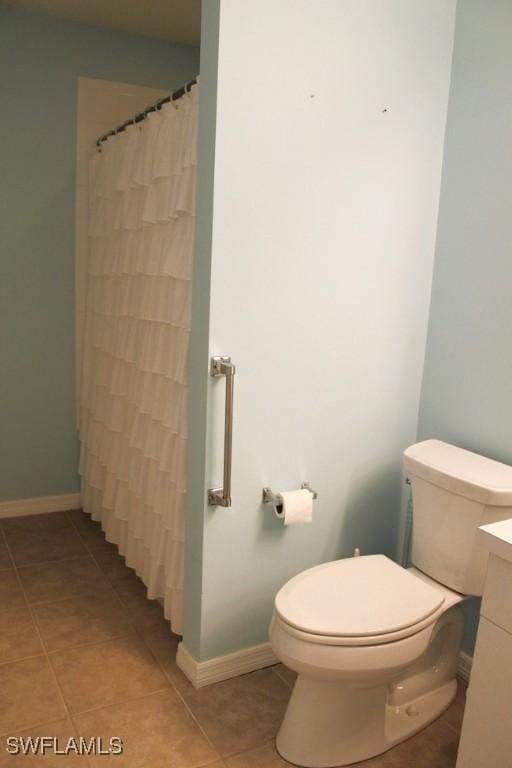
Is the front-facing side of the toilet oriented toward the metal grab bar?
no

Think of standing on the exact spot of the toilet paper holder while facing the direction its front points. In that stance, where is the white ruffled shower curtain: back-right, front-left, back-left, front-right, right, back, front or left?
back

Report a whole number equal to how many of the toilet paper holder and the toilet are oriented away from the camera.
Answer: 0

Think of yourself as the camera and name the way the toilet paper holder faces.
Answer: facing the viewer and to the right of the viewer

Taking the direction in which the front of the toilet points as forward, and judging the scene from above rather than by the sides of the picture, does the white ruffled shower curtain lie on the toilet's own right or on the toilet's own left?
on the toilet's own right

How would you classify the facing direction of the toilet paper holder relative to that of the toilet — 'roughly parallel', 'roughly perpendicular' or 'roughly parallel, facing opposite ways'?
roughly perpendicular
